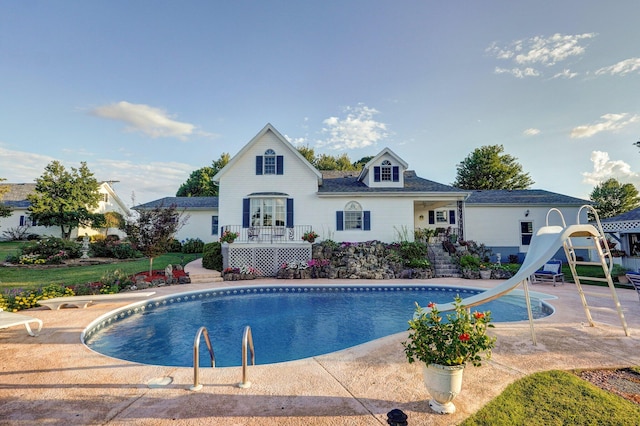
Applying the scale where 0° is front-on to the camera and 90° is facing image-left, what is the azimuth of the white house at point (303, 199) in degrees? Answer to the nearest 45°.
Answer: approximately 0°

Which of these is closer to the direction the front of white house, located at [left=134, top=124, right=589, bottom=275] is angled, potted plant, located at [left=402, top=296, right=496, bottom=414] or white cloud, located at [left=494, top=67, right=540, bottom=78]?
the potted plant

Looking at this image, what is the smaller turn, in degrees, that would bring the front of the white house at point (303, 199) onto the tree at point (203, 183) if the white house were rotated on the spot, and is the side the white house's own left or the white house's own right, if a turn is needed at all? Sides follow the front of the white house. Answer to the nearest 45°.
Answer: approximately 135° to the white house's own right

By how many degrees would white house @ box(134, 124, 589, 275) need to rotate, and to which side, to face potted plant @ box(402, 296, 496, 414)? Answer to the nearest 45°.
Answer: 0° — it already faces it

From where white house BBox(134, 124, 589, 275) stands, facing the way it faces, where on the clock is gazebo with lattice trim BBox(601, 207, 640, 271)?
The gazebo with lattice trim is roughly at 9 o'clock from the white house.

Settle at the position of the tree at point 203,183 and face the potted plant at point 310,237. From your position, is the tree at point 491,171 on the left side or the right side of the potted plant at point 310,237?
left

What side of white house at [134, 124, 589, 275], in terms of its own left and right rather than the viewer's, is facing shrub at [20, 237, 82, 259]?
right

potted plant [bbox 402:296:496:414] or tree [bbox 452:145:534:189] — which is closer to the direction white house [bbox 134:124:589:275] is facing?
the potted plant
